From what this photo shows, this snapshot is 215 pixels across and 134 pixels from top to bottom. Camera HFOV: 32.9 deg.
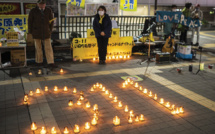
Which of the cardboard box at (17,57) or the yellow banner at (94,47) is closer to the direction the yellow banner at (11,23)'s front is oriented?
the cardboard box

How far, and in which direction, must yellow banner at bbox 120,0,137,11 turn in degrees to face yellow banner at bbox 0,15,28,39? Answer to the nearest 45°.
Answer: approximately 45° to its right

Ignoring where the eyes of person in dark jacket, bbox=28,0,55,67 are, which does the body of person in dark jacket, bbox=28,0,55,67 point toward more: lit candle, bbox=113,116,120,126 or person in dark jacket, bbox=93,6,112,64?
the lit candle

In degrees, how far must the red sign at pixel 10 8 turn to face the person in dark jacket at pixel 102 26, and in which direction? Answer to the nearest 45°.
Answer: approximately 45° to its left

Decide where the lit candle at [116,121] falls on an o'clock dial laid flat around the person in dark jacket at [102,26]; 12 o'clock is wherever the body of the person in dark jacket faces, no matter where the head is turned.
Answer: The lit candle is roughly at 12 o'clock from the person in dark jacket.

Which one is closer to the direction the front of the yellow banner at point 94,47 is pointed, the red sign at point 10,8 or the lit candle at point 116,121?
the lit candle

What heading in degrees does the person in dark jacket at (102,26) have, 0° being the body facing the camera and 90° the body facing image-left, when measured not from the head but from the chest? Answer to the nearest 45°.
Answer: approximately 0°

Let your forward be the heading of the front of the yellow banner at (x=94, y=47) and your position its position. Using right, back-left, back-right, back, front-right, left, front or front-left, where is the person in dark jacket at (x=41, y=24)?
front-right

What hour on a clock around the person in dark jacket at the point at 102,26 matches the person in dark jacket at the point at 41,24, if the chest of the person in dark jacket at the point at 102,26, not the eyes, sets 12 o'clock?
the person in dark jacket at the point at 41,24 is roughly at 2 o'clock from the person in dark jacket at the point at 102,26.

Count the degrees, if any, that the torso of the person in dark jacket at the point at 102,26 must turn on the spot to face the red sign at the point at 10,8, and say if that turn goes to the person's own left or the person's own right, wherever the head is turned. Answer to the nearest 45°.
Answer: approximately 135° to the person's own right

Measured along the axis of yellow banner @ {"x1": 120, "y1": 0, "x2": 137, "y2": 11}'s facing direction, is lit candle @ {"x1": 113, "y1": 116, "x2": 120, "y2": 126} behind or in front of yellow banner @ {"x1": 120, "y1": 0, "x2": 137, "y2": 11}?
in front
